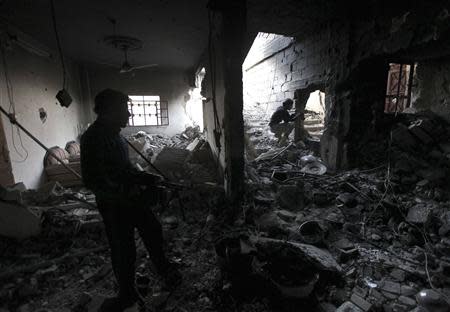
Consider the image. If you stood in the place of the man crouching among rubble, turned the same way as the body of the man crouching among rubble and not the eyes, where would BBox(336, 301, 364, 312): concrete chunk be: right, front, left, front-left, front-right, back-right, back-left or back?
right

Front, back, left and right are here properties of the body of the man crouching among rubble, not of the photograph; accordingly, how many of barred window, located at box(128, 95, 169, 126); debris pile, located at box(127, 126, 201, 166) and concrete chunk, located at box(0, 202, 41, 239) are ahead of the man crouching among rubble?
0

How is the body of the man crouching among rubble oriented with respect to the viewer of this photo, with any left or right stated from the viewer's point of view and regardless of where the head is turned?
facing to the right of the viewer

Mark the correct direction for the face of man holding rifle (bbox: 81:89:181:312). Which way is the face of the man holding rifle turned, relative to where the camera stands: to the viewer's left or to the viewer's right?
to the viewer's right
